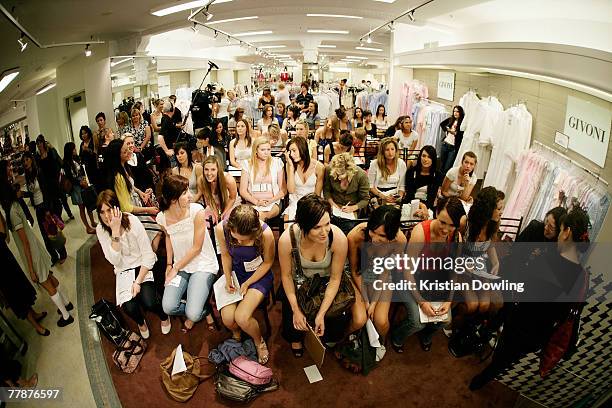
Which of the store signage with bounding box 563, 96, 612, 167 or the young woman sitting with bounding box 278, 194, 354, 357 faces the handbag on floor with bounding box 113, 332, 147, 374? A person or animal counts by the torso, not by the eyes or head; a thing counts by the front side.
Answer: the store signage

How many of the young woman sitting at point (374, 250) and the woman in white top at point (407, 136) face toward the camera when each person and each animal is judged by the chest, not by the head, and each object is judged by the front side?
2

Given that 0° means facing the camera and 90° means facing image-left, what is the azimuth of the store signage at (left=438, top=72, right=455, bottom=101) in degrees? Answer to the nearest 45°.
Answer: approximately 45°

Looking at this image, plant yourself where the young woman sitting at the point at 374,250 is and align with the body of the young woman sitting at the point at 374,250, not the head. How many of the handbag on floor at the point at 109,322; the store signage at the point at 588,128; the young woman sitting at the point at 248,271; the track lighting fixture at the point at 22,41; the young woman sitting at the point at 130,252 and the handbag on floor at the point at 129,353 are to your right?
5

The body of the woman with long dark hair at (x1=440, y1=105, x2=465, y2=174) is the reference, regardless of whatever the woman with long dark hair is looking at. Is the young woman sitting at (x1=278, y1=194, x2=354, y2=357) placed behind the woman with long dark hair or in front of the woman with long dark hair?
in front

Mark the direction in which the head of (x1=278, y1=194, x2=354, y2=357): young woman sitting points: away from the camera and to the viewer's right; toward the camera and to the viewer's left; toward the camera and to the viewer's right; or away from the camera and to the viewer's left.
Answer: toward the camera and to the viewer's right

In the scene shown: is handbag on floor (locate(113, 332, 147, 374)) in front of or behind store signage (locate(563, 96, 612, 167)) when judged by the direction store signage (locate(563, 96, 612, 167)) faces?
in front

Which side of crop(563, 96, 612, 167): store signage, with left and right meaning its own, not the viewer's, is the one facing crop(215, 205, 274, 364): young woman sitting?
front

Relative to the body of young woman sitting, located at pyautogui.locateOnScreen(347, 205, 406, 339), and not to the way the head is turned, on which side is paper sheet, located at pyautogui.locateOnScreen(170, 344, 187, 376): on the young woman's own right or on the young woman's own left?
on the young woman's own right

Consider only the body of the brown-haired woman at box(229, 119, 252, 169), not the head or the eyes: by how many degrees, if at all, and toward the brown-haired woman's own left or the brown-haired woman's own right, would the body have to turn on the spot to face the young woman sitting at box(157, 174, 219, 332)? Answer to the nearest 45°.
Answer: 0° — they already face them

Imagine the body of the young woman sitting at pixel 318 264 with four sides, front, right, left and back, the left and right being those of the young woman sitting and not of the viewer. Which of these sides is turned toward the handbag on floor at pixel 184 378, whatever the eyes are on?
right
